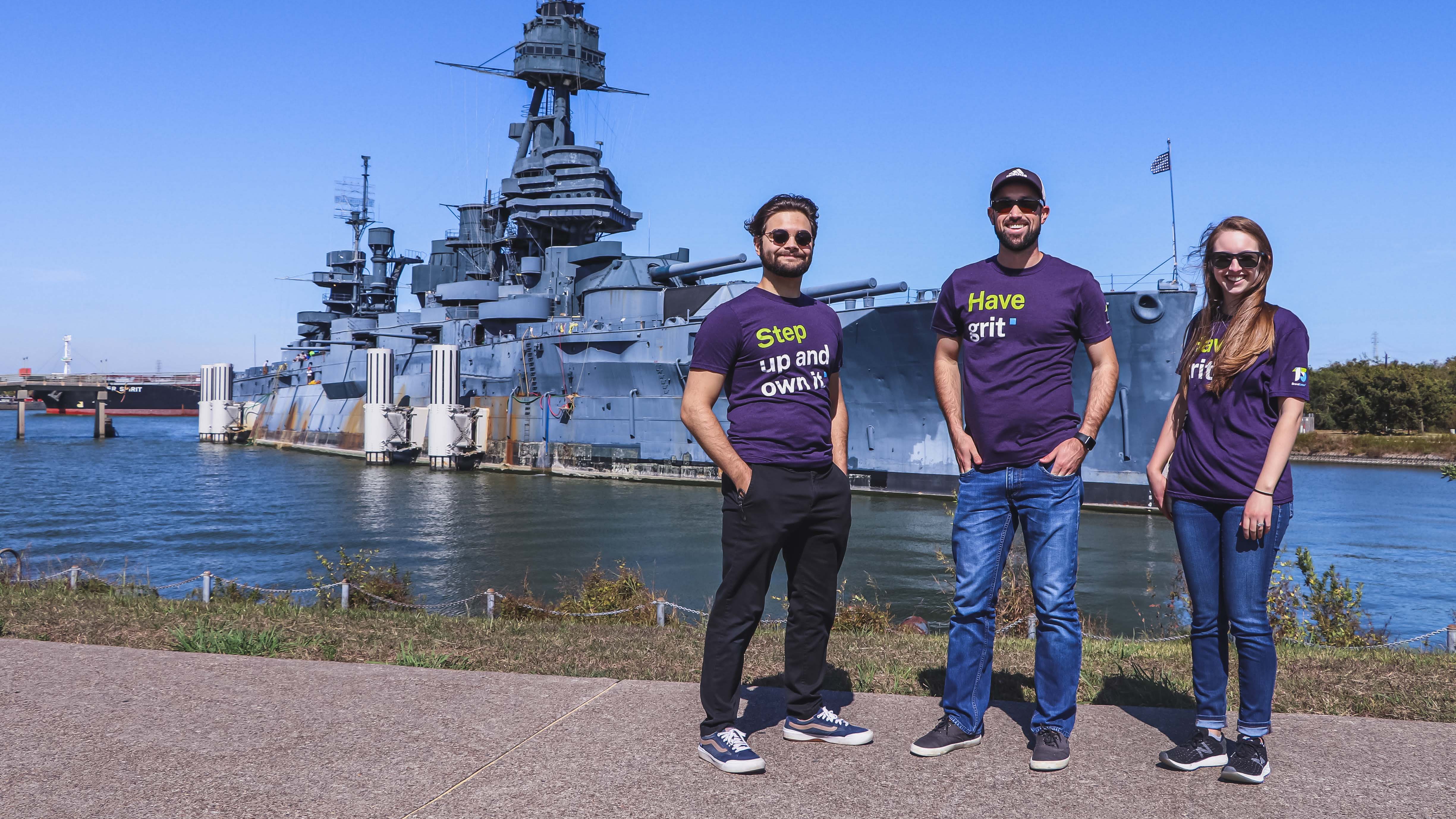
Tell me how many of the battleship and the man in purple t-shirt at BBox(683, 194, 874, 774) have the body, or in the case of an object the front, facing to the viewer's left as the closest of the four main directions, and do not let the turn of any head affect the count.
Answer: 0

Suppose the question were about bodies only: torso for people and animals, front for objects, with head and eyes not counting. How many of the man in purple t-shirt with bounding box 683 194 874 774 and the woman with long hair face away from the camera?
0

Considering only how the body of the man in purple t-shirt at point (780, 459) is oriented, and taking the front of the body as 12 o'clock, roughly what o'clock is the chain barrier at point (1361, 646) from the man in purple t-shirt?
The chain barrier is roughly at 9 o'clock from the man in purple t-shirt.

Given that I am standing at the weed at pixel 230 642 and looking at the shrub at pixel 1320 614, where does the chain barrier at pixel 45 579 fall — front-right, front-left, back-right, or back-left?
back-left

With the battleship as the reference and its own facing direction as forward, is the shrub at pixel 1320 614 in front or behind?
in front

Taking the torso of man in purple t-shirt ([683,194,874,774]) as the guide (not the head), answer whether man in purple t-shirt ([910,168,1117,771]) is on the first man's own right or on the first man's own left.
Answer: on the first man's own left

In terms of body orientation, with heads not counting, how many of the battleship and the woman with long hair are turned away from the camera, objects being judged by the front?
0

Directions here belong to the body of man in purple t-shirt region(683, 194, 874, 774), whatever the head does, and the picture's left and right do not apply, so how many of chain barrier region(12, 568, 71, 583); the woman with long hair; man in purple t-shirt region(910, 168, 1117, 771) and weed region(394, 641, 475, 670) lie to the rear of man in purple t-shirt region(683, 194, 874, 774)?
2

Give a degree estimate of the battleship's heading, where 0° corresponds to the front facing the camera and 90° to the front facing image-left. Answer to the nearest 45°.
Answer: approximately 315°

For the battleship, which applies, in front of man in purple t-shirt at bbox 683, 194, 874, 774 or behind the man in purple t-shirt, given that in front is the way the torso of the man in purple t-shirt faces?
behind

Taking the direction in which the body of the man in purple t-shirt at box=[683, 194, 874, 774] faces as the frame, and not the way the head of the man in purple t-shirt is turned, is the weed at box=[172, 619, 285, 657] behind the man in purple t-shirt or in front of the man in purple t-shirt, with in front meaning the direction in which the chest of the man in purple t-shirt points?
behind
